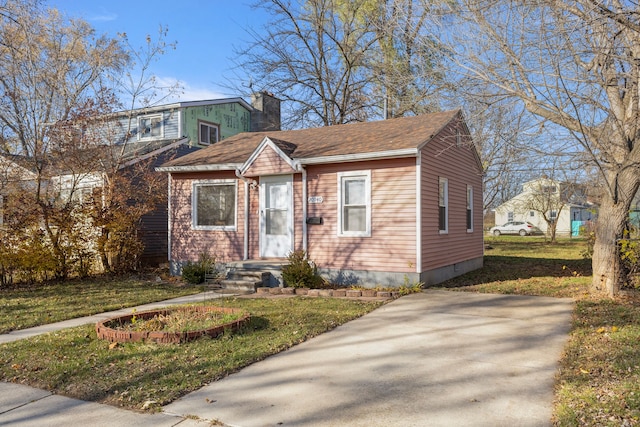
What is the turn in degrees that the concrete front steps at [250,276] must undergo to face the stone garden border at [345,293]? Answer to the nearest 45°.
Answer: approximately 90° to its left

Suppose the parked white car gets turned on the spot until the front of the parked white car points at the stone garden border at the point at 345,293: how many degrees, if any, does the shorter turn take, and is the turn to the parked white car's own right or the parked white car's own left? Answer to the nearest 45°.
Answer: approximately 90° to the parked white car's own left

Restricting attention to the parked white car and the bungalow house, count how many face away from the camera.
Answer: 0

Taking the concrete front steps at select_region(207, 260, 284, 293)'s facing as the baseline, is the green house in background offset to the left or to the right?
on its right

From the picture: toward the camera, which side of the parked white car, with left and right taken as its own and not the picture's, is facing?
left

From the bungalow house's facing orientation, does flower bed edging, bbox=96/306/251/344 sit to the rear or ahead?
ahead

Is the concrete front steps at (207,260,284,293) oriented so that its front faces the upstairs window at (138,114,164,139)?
no

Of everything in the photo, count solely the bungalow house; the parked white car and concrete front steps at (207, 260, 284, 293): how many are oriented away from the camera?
0

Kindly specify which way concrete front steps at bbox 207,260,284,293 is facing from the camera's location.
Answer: facing the viewer and to the left of the viewer

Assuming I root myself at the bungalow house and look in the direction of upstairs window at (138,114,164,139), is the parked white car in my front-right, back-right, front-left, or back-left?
front-right

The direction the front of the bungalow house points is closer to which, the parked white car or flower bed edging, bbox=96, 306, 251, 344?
the flower bed edging

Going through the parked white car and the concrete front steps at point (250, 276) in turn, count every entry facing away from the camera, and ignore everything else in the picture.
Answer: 0

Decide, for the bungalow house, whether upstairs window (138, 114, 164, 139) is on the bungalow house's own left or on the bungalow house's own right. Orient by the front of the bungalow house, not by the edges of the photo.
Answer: on the bungalow house's own right

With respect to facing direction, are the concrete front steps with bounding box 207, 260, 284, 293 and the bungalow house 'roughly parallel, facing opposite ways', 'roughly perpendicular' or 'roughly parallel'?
roughly parallel
